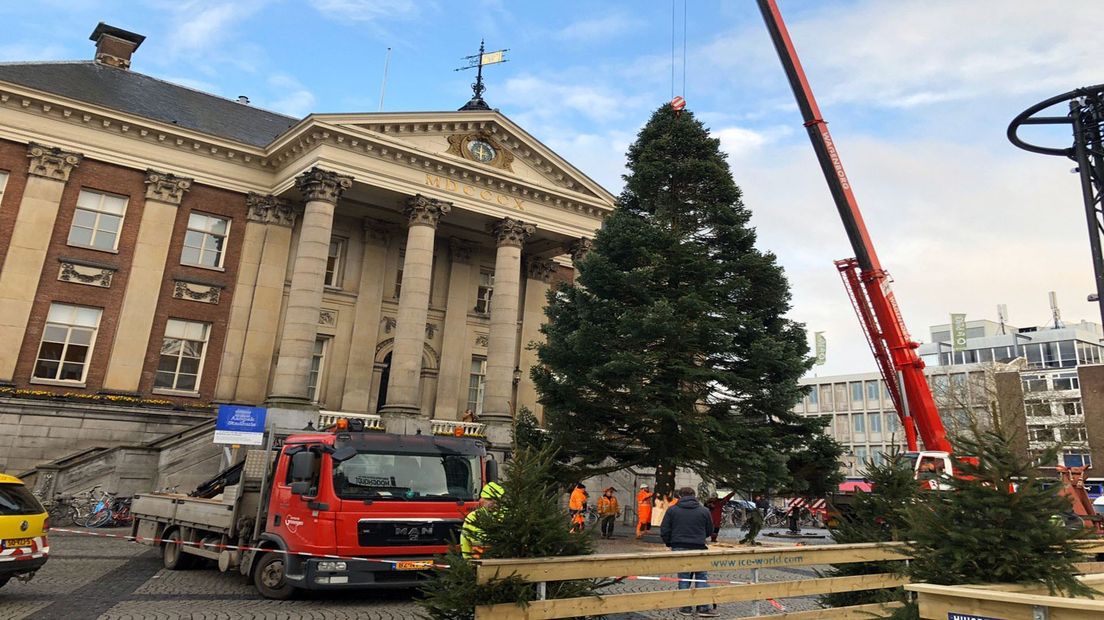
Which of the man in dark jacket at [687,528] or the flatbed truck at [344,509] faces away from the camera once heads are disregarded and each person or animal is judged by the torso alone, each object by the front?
the man in dark jacket

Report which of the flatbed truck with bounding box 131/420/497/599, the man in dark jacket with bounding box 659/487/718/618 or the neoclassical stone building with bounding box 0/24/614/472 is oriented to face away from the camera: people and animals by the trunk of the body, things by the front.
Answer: the man in dark jacket

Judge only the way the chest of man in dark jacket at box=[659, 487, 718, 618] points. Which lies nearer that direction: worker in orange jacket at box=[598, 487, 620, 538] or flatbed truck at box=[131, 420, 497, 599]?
the worker in orange jacket

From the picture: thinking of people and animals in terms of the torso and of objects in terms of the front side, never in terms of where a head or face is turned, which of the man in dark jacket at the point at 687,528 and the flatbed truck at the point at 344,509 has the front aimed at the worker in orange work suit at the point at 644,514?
the man in dark jacket

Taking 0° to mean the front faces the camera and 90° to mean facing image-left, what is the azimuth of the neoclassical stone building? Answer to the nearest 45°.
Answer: approximately 315°

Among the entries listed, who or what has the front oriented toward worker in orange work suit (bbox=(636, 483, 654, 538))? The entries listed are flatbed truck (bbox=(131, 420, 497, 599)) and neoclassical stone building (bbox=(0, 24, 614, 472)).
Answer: the neoclassical stone building

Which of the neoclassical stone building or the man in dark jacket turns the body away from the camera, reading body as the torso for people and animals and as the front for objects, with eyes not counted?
the man in dark jacket

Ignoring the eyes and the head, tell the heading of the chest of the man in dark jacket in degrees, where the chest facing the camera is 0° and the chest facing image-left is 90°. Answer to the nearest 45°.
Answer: approximately 180°
